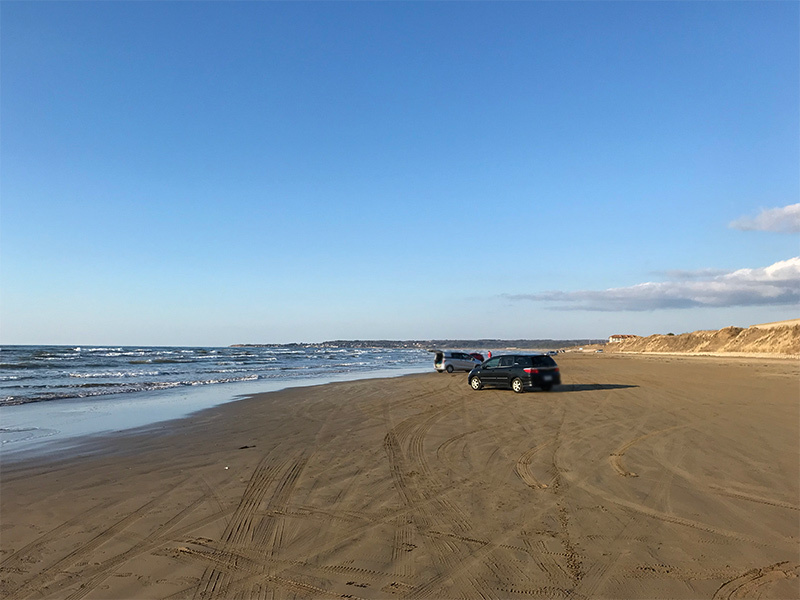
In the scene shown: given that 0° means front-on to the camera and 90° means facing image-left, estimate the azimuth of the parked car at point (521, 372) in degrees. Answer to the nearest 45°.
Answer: approximately 135°

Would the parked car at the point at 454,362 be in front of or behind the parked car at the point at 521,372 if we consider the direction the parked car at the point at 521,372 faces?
in front
